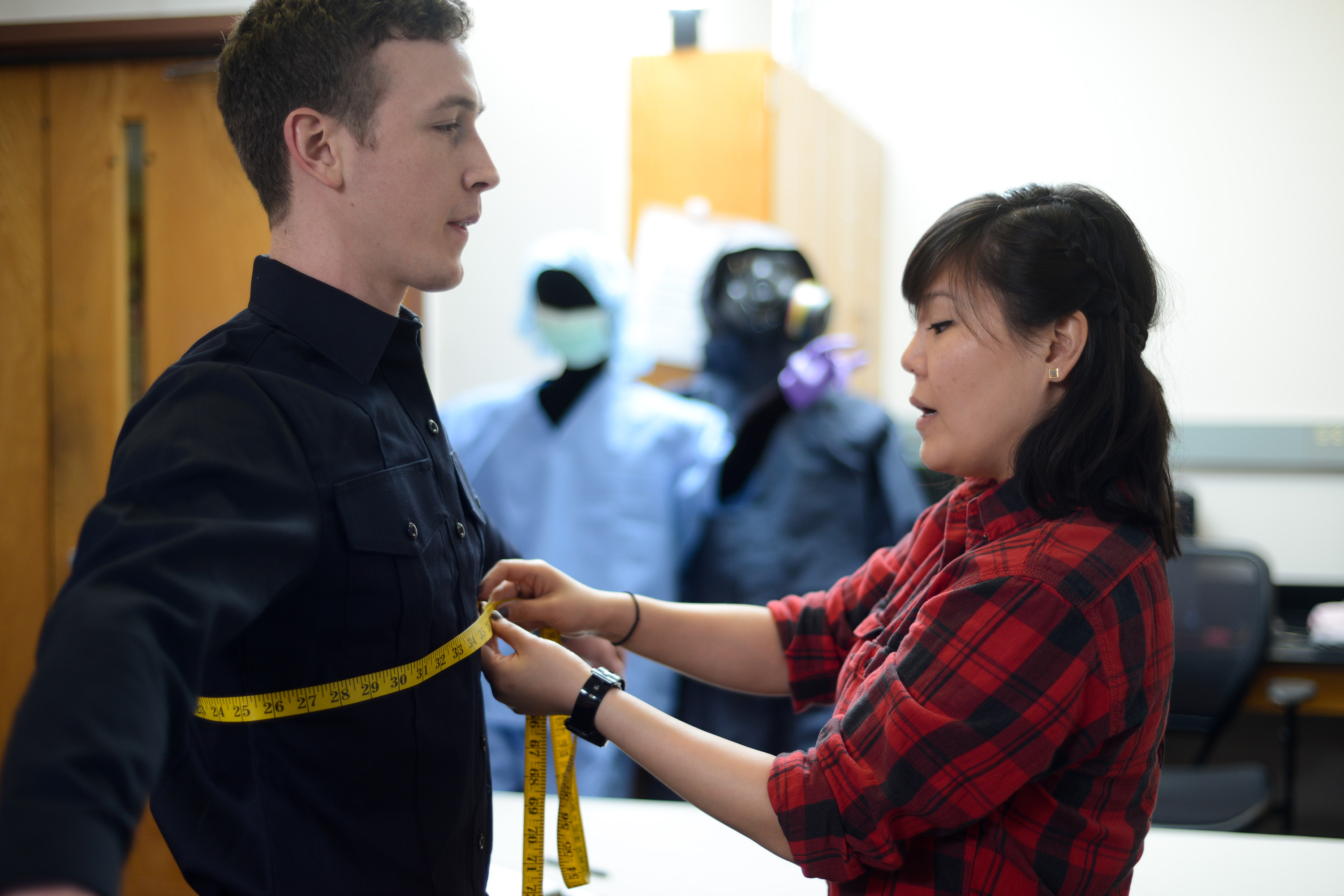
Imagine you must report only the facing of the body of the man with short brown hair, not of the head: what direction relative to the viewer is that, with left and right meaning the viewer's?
facing to the right of the viewer

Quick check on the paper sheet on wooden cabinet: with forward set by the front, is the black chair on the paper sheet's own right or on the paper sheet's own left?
on the paper sheet's own left

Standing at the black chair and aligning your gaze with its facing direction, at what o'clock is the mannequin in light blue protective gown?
The mannequin in light blue protective gown is roughly at 2 o'clock from the black chair.

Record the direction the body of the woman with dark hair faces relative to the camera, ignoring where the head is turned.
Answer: to the viewer's left

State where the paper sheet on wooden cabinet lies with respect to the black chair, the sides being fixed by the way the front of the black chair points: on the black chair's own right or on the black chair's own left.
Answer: on the black chair's own right
